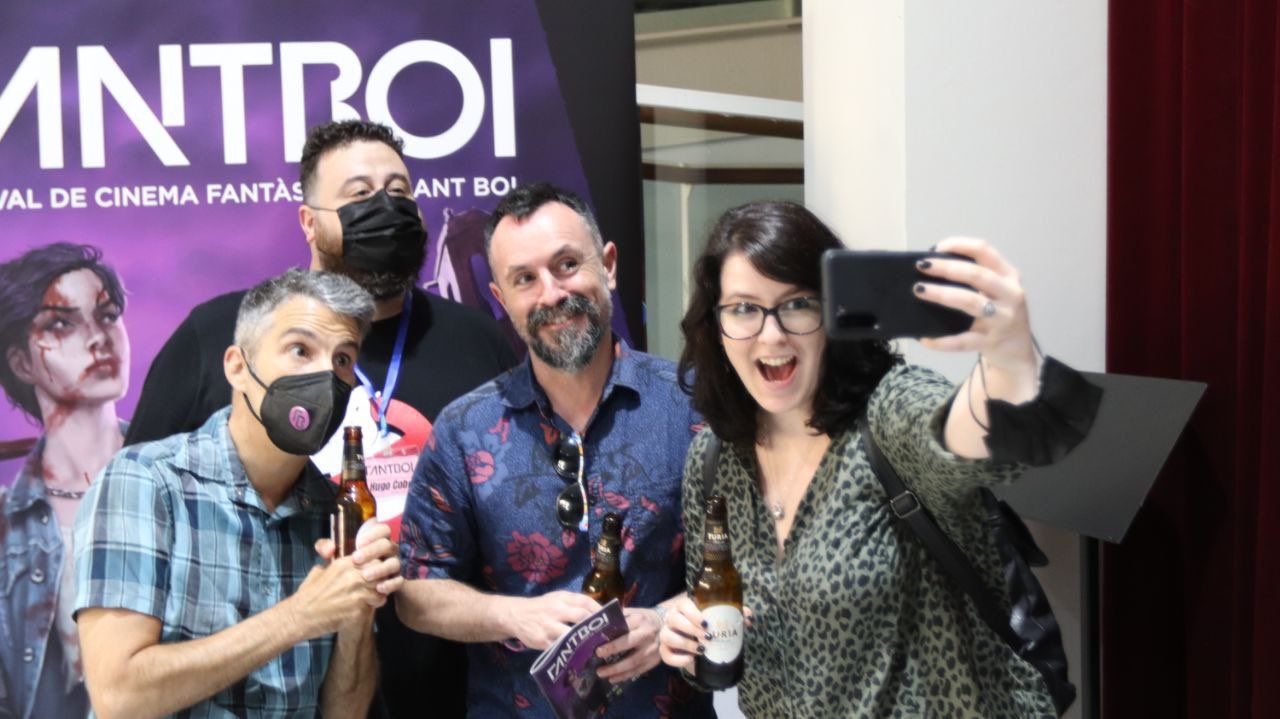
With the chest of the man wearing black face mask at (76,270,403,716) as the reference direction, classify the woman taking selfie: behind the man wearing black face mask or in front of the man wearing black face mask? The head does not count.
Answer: in front

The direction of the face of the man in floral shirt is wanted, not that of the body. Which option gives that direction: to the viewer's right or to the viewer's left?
to the viewer's right

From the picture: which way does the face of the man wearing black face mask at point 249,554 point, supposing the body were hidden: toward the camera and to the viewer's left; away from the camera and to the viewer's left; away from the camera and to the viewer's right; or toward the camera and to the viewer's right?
toward the camera and to the viewer's right

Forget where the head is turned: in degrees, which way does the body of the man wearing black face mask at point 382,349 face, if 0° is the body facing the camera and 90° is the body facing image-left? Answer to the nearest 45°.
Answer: approximately 315°

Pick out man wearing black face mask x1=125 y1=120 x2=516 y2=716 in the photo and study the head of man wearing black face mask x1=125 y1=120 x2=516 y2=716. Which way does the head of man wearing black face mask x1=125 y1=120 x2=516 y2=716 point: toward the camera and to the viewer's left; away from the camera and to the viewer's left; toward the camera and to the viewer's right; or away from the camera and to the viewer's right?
toward the camera and to the viewer's right

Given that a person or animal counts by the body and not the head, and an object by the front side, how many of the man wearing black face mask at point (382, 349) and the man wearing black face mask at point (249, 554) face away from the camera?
0

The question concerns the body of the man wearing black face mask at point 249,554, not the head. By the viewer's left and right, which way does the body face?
facing the viewer and to the right of the viewer

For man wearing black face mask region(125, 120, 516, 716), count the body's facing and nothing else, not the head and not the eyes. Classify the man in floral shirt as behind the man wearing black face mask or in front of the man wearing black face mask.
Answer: in front

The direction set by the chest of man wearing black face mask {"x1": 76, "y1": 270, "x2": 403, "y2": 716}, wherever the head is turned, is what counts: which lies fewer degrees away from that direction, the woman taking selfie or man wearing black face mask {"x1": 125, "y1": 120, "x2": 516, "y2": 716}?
the woman taking selfie

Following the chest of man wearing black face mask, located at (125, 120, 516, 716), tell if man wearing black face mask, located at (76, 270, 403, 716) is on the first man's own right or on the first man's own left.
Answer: on the first man's own right
